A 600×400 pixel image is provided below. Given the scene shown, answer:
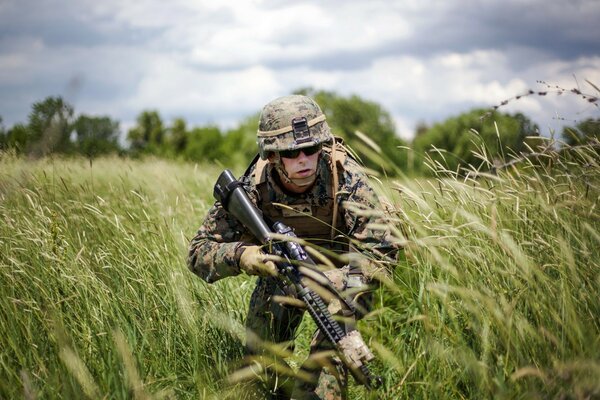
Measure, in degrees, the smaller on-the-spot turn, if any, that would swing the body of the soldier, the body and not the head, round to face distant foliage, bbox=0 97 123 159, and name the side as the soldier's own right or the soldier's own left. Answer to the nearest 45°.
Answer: approximately 135° to the soldier's own right

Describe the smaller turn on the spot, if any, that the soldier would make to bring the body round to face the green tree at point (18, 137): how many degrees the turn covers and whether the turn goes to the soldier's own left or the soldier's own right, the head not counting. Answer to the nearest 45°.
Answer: approximately 135° to the soldier's own right

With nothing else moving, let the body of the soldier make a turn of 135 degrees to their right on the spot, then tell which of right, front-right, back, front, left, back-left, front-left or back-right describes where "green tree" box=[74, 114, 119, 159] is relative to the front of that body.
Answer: front

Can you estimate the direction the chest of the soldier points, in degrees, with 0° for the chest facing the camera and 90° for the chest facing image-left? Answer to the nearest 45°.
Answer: approximately 0°

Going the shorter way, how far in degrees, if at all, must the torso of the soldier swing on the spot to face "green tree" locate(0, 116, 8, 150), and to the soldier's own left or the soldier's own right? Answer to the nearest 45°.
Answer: approximately 135° to the soldier's own right
